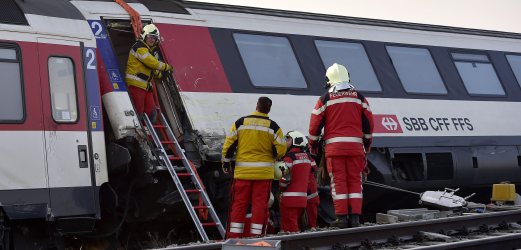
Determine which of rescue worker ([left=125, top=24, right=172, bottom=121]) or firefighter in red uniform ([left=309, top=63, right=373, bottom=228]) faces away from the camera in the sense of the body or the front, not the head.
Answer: the firefighter in red uniform

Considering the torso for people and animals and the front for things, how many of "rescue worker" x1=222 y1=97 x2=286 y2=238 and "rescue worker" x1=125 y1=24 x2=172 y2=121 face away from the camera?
1

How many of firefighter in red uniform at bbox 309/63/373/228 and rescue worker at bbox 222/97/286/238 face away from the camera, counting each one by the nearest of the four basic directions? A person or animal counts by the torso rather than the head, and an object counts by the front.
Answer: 2

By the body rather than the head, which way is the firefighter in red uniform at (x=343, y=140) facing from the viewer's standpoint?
away from the camera

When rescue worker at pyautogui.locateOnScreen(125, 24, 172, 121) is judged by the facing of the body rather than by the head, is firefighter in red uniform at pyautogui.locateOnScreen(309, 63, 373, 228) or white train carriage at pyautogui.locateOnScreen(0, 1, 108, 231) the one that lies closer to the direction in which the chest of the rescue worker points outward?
the firefighter in red uniform

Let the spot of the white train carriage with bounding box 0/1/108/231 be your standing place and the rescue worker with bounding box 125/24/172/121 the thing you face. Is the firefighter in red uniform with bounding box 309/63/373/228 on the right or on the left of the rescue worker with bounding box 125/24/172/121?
right

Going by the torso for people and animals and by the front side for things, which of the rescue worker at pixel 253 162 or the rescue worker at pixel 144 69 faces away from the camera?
the rescue worker at pixel 253 162

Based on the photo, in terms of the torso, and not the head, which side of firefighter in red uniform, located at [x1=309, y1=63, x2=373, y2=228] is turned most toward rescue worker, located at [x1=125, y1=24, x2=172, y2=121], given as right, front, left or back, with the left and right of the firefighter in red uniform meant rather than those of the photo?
left

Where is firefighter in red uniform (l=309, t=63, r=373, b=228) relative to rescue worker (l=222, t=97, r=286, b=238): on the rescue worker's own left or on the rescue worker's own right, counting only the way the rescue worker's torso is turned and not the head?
on the rescue worker's own right

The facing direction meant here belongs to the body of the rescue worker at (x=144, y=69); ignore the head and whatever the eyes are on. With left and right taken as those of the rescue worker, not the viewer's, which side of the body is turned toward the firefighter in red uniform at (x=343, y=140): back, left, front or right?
front

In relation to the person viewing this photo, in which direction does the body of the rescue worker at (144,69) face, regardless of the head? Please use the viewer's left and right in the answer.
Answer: facing the viewer and to the right of the viewer

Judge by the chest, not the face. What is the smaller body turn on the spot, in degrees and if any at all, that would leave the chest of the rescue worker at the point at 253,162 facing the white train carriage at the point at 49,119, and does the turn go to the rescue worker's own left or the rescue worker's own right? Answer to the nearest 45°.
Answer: approximately 90° to the rescue worker's own left

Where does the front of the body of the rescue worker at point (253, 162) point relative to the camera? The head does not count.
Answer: away from the camera
